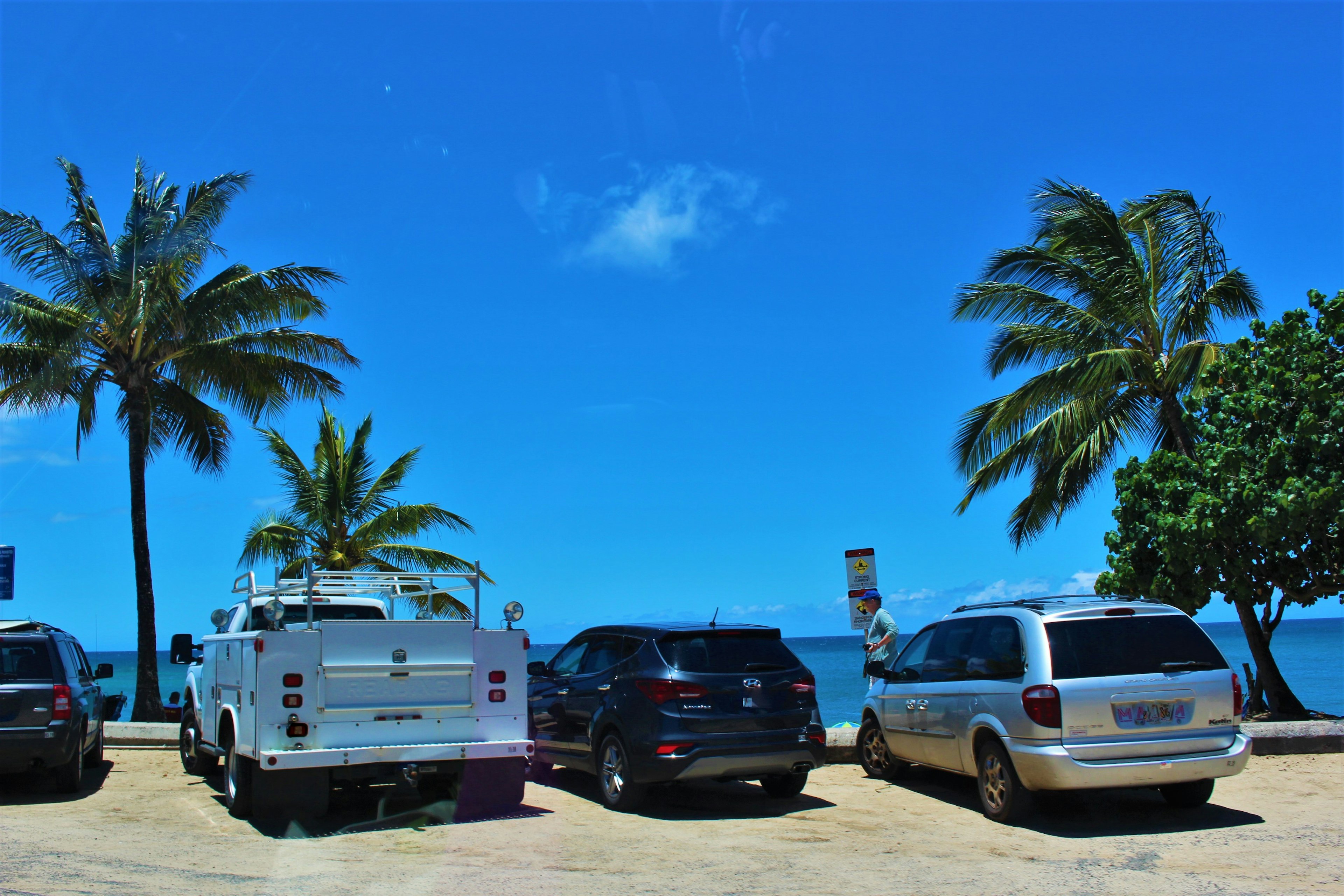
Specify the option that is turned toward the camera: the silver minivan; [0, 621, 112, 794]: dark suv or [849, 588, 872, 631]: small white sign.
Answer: the small white sign

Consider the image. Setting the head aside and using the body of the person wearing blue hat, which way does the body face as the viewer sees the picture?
to the viewer's left

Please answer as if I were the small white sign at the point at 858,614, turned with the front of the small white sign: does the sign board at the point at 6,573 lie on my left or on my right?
on my right

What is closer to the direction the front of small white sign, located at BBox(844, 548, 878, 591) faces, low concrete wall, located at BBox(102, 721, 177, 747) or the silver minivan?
the silver minivan

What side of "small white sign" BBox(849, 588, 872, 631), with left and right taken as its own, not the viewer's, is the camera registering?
front

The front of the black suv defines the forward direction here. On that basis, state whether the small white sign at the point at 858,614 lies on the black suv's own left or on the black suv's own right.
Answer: on the black suv's own right

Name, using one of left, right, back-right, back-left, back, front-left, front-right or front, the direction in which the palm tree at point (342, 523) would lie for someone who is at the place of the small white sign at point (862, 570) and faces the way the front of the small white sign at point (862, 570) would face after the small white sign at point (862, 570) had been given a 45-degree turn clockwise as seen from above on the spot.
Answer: right

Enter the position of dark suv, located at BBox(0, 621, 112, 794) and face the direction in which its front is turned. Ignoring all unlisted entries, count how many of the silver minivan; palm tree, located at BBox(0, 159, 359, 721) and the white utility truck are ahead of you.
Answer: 1

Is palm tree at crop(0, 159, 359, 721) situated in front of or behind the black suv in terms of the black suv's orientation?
in front

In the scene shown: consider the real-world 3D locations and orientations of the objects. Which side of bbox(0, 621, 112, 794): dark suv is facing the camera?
back

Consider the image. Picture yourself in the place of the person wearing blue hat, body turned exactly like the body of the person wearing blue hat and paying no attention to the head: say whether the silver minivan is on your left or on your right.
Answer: on your left

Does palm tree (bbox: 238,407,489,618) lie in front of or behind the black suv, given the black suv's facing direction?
in front

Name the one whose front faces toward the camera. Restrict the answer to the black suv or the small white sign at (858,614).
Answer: the small white sign

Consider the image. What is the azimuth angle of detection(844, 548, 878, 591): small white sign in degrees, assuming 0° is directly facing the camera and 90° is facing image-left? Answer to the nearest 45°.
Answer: approximately 0°

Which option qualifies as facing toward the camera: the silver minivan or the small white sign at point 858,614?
the small white sign
